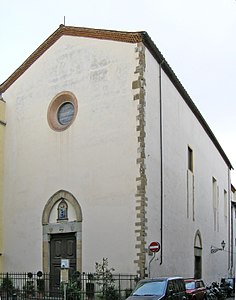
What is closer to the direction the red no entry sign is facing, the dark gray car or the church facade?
the dark gray car

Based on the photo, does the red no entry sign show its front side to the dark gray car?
yes

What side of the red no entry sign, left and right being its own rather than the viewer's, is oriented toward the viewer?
front

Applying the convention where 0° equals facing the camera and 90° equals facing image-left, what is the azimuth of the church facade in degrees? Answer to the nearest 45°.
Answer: approximately 45°

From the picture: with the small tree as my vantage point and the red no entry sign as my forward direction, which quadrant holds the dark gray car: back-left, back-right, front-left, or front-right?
front-right

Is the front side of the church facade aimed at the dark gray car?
no

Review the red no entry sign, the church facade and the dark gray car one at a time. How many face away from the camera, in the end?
0

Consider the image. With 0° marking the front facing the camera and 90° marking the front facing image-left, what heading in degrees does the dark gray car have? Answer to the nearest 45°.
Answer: approximately 45°

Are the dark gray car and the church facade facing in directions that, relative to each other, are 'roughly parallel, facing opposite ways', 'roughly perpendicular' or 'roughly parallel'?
roughly parallel

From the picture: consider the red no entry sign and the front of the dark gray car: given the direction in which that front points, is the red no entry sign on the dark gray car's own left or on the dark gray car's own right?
on the dark gray car's own right

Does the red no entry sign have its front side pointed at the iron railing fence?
no

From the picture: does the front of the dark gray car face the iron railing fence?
no
